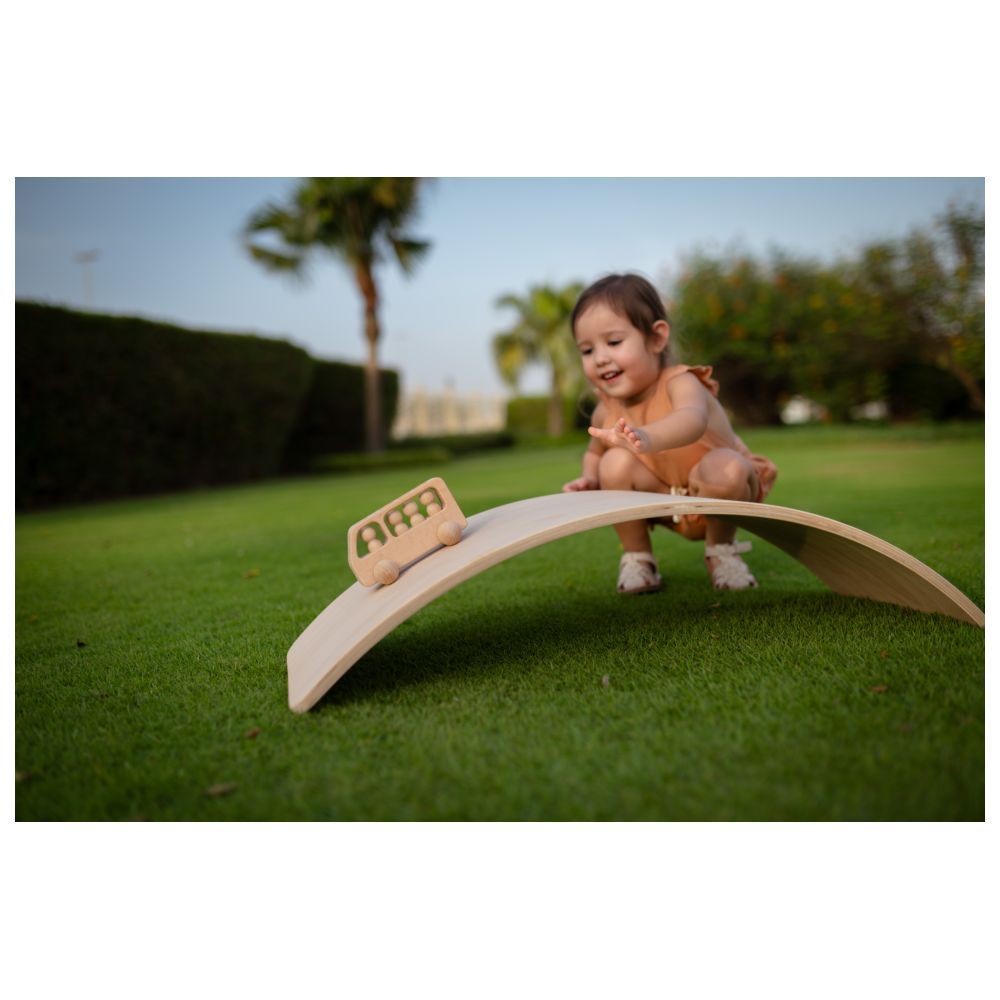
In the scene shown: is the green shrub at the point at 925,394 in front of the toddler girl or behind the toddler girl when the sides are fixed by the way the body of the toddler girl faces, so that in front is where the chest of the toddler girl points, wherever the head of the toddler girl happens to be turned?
behind

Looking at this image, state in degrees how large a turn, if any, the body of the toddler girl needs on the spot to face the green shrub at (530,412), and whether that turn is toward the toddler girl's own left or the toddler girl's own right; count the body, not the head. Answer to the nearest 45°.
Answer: approximately 135° to the toddler girl's own right

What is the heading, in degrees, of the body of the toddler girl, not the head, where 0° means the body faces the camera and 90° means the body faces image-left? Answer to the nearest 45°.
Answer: approximately 45°

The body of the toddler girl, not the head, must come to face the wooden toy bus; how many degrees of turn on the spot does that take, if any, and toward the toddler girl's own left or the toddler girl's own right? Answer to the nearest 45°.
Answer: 0° — they already face it

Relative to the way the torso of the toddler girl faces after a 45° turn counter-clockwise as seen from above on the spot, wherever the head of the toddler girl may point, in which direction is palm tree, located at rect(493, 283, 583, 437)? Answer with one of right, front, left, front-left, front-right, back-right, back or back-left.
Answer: back

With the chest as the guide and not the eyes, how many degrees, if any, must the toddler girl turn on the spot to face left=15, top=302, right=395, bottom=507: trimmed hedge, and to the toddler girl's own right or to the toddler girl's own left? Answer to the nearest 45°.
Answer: approximately 90° to the toddler girl's own right

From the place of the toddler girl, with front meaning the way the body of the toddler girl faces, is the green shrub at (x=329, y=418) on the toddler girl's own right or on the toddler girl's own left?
on the toddler girl's own right
